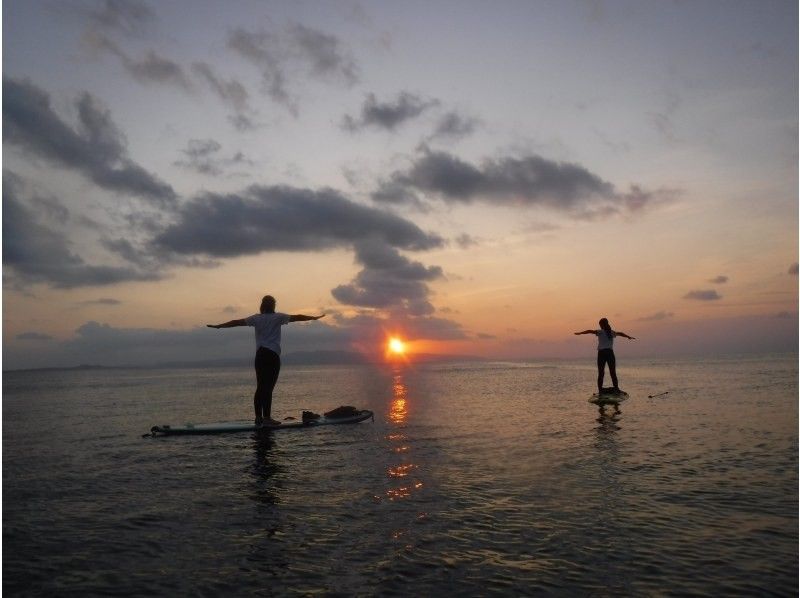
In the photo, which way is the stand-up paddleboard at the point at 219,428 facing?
to the viewer's right
